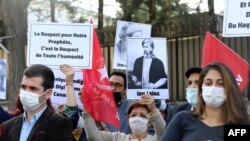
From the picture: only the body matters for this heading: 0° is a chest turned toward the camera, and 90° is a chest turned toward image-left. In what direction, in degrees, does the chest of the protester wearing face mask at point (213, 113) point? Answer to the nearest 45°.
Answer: approximately 0°

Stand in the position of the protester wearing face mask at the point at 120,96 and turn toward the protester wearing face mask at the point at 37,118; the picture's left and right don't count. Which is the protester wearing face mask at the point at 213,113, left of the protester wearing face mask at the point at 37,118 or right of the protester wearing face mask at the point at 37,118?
left

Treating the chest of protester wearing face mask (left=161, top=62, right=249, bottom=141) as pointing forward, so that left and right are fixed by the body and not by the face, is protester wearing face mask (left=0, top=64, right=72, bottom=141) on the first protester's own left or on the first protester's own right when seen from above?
on the first protester's own right

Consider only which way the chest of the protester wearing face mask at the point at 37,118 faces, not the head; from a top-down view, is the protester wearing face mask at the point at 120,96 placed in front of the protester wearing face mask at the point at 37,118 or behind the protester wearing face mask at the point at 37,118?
behind

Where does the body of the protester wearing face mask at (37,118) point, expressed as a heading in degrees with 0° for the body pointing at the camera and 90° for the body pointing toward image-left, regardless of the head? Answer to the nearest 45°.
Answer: approximately 45°

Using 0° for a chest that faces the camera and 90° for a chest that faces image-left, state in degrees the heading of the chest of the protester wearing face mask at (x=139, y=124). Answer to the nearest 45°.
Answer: approximately 0°

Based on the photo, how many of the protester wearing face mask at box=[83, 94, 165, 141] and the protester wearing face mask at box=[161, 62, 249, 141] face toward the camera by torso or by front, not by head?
2
